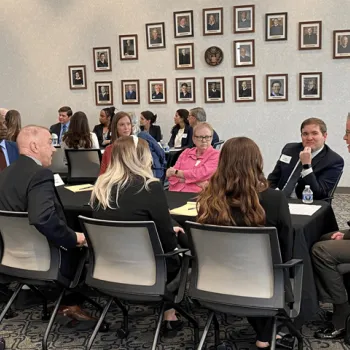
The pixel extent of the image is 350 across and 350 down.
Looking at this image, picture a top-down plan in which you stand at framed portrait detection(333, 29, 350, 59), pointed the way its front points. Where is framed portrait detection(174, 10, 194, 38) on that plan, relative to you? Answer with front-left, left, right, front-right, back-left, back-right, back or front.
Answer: right

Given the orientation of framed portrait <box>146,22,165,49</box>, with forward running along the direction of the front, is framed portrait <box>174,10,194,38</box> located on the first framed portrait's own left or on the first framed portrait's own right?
on the first framed portrait's own left

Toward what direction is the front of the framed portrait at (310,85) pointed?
toward the camera

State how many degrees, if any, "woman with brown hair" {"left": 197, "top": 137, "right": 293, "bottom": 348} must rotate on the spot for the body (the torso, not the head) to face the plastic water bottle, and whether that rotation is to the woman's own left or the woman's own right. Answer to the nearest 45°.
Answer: approximately 45° to the woman's own right

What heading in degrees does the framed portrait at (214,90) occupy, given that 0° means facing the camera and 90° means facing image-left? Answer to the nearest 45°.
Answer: approximately 0°

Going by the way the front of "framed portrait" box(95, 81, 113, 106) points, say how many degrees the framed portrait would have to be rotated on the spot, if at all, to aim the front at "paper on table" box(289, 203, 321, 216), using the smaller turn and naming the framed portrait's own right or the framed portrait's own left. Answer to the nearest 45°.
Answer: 0° — it already faces it

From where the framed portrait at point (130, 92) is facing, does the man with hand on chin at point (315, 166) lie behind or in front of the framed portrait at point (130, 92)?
in front

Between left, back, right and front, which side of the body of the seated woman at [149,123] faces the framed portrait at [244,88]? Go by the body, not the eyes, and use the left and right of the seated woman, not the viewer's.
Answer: back

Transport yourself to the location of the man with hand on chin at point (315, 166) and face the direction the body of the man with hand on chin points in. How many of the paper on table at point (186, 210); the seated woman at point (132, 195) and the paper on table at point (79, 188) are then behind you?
0

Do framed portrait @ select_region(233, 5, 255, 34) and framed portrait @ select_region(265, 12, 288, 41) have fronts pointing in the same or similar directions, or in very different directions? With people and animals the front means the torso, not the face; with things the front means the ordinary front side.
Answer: same or similar directions

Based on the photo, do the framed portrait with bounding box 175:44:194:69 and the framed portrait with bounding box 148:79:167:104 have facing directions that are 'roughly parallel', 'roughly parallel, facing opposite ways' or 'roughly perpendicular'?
roughly parallel

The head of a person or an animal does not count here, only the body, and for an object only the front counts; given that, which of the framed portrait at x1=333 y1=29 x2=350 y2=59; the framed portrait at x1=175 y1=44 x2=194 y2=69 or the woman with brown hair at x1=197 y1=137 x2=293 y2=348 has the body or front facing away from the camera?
the woman with brown hair

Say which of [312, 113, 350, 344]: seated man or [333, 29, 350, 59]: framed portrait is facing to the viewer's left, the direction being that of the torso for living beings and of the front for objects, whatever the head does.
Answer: the seated man

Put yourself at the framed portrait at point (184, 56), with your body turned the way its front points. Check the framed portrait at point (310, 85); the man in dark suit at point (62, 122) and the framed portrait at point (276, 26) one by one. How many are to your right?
1

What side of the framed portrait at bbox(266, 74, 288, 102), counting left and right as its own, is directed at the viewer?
front

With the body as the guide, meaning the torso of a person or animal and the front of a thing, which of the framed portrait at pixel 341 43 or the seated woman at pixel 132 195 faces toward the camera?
the framed portrait

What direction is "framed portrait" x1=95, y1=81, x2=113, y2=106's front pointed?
toward the camera

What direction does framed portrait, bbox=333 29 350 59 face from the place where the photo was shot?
facing the viewer

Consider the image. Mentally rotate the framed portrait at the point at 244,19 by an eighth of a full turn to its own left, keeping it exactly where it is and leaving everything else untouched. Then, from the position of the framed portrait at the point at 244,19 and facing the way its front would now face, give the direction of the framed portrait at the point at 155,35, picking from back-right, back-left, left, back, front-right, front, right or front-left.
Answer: back-right

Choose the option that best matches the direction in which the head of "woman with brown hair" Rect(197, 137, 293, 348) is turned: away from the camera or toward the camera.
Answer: away from the camera

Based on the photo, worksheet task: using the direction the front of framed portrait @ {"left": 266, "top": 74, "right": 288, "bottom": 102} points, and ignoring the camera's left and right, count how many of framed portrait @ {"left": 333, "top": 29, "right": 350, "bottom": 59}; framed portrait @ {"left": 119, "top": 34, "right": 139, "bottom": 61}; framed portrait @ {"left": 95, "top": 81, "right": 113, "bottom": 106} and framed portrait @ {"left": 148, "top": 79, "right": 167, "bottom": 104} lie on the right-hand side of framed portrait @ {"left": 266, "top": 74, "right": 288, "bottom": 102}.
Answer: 3

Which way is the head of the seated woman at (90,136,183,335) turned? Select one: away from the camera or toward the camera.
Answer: away from the camera
